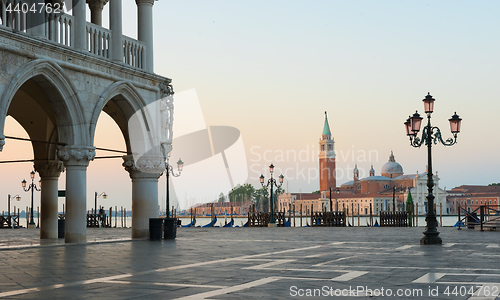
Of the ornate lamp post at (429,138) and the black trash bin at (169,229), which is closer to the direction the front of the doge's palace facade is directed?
the ornate lamp post

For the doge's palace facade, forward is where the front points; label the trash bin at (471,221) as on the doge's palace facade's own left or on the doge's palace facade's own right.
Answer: on the doge's palace facade's own left

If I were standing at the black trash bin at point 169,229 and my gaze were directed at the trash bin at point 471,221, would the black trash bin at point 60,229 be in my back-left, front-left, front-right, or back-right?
back-left

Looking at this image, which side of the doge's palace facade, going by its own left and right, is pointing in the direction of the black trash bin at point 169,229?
left

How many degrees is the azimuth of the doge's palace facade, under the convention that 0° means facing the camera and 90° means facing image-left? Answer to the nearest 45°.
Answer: approximately 315°

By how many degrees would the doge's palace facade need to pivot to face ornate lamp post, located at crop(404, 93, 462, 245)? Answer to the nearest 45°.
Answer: approximately 45° to its left
